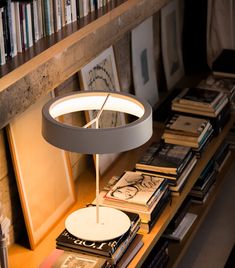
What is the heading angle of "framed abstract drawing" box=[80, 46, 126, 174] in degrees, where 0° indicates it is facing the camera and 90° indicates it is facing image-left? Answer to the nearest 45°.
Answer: approximately 315°

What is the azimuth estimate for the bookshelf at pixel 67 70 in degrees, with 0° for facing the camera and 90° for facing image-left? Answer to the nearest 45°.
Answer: approximately 315°

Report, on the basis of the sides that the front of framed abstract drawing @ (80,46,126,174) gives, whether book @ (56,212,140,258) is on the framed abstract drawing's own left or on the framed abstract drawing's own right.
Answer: on the framed abstract drawing's own right

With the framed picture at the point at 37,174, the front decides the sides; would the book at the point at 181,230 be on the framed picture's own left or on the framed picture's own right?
on the framed picture's own left
